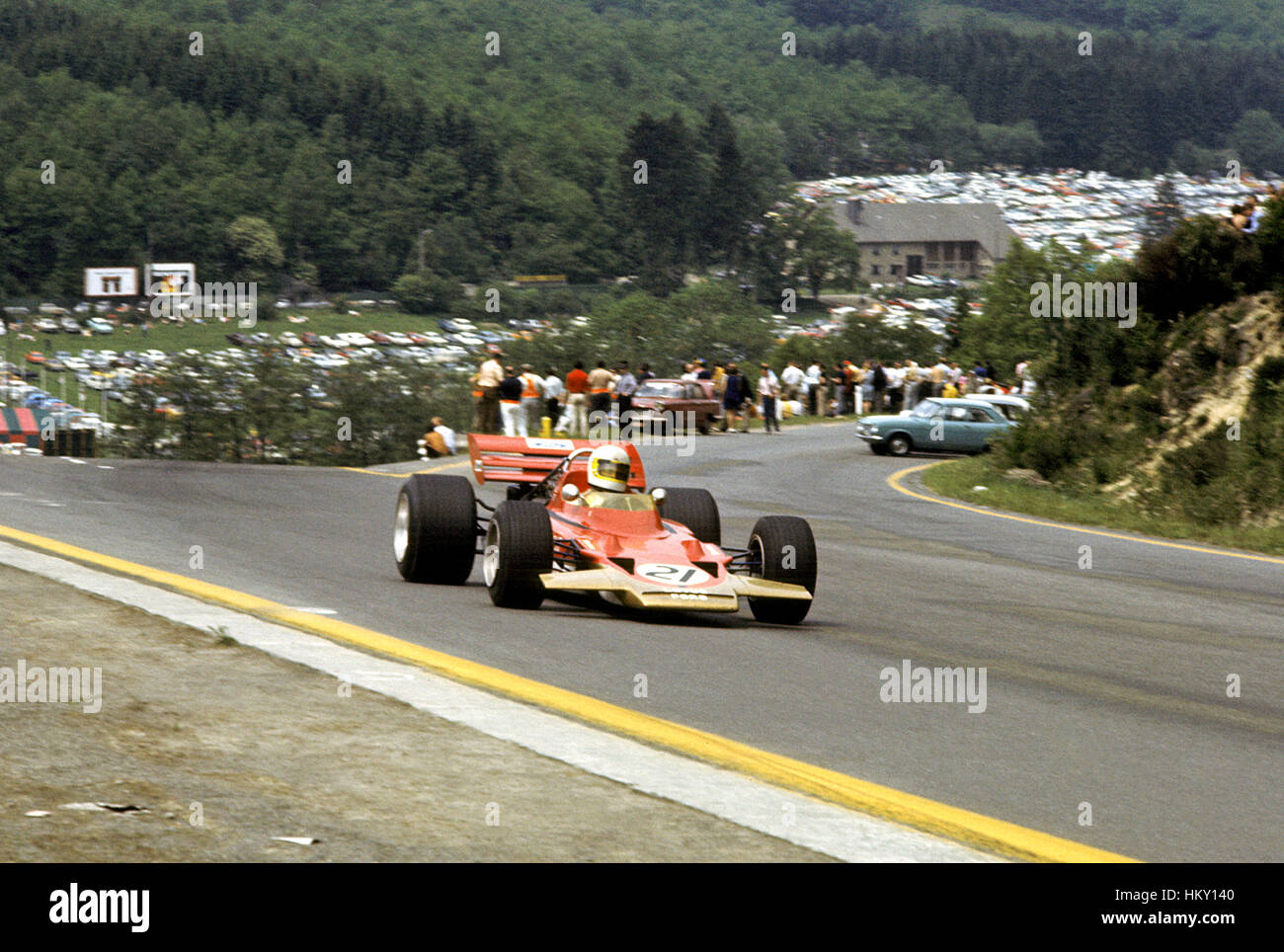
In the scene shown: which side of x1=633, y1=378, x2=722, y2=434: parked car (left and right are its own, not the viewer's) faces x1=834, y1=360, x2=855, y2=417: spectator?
back

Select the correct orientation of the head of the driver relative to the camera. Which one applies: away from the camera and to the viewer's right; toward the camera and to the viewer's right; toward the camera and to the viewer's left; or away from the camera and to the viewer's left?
toward the camera and to the viewer's right

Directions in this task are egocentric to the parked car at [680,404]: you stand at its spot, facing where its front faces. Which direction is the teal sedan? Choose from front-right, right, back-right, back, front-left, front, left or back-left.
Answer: left

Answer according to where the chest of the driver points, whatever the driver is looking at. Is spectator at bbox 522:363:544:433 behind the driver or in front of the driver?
behind

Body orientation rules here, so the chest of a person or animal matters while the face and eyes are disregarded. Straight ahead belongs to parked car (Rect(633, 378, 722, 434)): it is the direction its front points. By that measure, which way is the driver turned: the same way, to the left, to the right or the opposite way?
to the left

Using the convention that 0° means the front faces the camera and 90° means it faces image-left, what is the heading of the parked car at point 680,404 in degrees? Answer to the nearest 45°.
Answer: approximately 45°

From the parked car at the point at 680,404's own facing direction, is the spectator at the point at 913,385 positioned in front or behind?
behind
